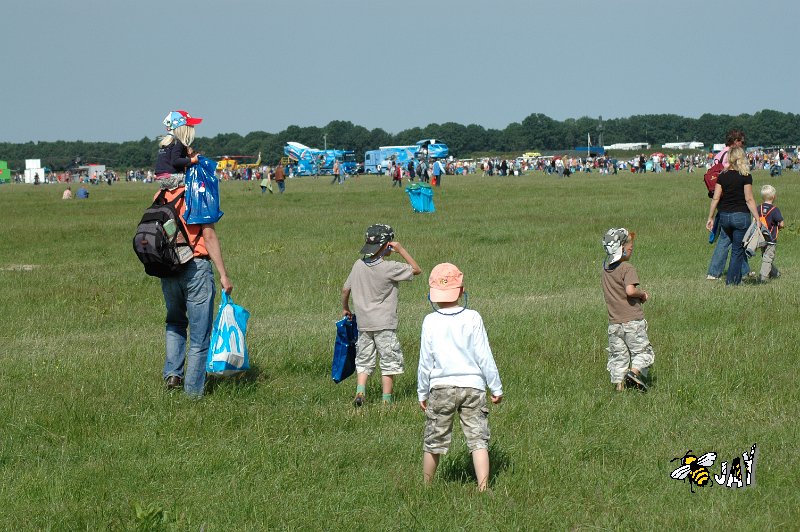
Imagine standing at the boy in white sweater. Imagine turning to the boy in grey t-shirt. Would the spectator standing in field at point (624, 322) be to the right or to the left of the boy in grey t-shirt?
right

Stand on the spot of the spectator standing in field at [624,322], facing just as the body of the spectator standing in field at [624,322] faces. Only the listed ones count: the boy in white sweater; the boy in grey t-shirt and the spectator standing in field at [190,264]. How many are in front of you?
0

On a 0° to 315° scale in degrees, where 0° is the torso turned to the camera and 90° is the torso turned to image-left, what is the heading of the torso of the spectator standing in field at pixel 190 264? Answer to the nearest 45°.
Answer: approximately 225°

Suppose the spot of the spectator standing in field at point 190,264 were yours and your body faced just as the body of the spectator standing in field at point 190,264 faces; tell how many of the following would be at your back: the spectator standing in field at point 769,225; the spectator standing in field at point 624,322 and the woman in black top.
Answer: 0

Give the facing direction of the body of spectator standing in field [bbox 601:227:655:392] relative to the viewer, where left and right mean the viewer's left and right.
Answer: facing away from the viewer and to the right of the viewer

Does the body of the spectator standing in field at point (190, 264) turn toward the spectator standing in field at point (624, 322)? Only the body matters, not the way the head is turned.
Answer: no

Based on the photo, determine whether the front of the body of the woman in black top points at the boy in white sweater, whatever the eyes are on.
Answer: no

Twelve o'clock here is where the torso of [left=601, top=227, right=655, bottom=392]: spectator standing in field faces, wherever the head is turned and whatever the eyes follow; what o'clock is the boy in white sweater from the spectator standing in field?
The boy in white sweater is roughly at 5 o'clock from the spectator standing in field.

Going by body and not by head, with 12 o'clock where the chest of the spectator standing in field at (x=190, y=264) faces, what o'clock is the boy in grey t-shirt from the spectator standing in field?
The boy in grey t-shirt is roughly at 2 o'clock from the spectator standing in field.

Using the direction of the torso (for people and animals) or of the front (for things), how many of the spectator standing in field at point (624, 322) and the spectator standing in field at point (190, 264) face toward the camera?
0
